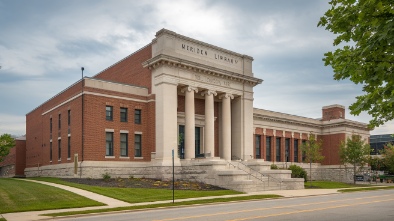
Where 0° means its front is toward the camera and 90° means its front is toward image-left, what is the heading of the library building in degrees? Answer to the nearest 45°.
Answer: approximately 315°
